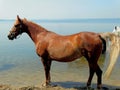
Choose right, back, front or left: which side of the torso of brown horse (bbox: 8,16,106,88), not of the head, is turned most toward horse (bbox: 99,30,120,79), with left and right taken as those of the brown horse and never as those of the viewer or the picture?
back

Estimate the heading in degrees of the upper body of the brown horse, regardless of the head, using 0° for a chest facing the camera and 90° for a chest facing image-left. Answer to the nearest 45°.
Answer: approximately 90°
